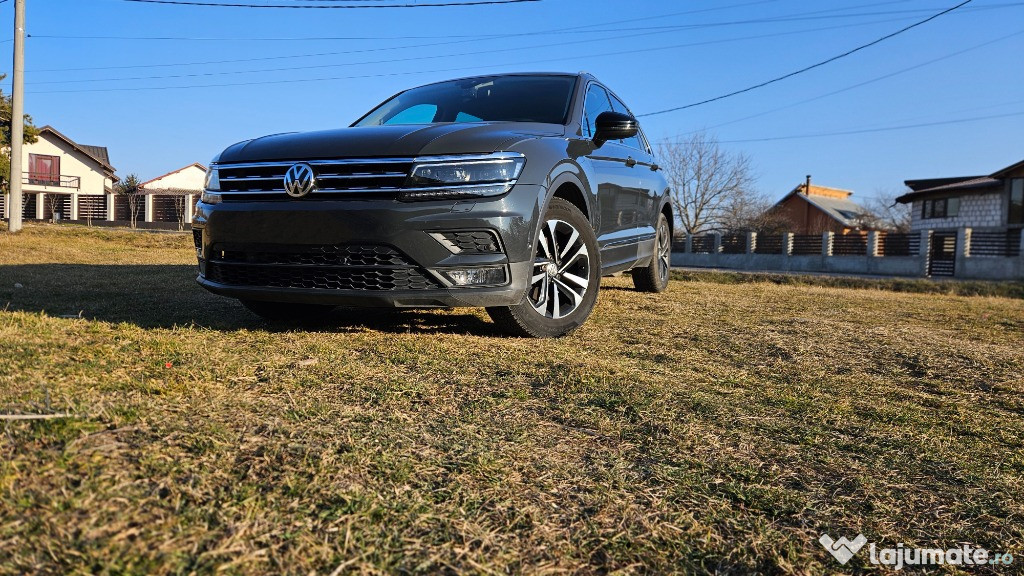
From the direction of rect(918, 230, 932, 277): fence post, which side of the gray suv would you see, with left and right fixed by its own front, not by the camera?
back

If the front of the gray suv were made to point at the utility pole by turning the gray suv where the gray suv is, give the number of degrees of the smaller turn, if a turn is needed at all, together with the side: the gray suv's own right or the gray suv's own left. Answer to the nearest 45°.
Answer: approximately 90° to the gray suv's own right

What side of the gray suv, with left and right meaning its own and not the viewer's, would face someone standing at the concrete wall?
back

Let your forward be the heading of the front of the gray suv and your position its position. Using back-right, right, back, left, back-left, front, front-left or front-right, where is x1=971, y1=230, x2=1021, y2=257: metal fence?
back

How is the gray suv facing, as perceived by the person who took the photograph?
facing the viewer and to the left of the viewer
